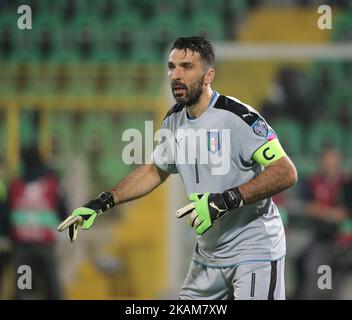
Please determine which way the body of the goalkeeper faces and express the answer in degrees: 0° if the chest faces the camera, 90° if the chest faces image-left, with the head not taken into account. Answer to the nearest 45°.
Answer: approximately 45°

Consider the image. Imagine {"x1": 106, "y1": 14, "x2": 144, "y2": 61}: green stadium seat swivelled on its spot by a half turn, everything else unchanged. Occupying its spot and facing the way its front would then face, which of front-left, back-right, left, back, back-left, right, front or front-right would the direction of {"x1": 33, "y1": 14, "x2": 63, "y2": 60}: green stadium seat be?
left

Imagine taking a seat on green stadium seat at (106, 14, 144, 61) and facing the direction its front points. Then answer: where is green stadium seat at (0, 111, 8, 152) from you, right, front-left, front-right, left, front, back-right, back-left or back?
front-right

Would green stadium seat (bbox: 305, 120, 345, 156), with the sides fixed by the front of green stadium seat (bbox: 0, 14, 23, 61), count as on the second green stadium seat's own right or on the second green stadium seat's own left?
on the second green stadium seat's own left

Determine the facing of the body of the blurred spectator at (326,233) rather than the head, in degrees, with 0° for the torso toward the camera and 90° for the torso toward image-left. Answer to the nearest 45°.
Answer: approximately 0°

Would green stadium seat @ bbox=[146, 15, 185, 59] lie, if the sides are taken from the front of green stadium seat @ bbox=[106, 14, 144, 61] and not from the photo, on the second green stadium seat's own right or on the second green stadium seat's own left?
on the second green stadium seat's own left

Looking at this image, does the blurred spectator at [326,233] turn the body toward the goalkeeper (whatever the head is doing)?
yes
